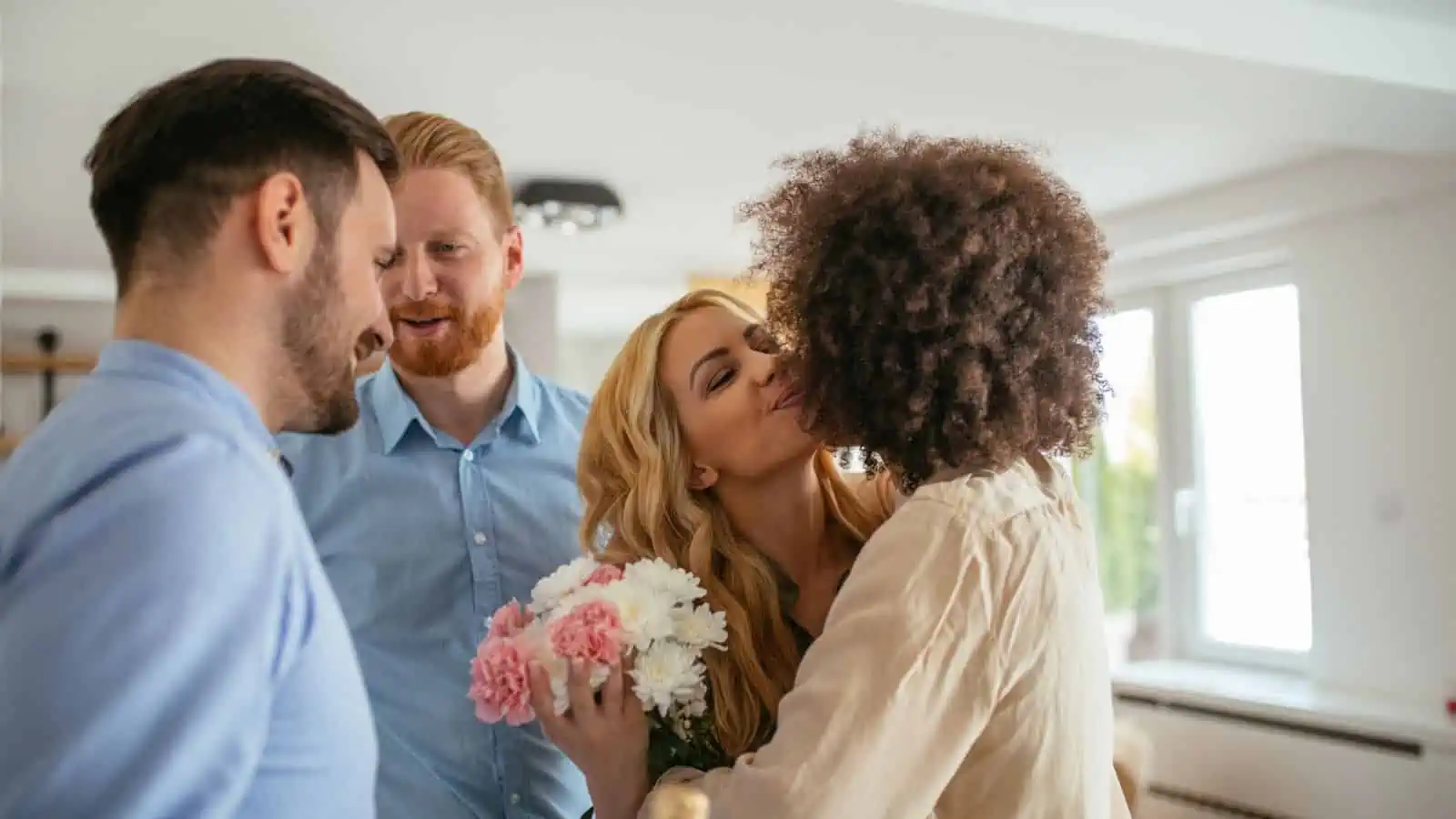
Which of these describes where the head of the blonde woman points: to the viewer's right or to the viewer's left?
to the viewer's right

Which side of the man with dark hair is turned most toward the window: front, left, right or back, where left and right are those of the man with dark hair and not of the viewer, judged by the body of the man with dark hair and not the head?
front

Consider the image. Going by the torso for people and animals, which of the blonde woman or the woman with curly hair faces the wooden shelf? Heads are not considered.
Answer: the woman with curly hair

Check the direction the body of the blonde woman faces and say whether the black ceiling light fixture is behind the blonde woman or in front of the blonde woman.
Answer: behind

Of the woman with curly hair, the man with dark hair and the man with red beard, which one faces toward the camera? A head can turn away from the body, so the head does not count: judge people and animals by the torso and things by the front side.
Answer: the man with red beard

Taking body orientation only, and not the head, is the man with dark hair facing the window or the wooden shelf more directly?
the window

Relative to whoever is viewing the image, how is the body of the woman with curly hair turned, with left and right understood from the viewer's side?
facing away from the viewer and to the left of the viewer

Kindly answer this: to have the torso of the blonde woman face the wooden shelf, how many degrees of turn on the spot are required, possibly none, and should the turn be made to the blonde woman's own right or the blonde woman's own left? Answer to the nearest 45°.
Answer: approximately 180°

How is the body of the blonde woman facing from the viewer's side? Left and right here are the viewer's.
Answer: facing the viewer and to the right of the viewer

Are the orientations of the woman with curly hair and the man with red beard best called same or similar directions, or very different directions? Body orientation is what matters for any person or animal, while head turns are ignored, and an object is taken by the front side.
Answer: very different directions

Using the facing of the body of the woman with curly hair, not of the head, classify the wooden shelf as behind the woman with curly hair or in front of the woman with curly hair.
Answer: in front

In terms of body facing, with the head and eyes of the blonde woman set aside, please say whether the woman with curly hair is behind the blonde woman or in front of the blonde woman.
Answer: in front

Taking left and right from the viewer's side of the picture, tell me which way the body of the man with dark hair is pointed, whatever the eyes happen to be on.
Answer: facing away from the viewer and to the right of the viewer

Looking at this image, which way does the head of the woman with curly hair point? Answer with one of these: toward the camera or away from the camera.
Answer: away from the camera

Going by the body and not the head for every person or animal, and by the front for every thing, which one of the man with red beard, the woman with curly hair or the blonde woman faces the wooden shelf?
the woman with curly hair

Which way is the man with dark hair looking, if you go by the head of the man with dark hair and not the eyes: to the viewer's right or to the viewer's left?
to the viewer's right
